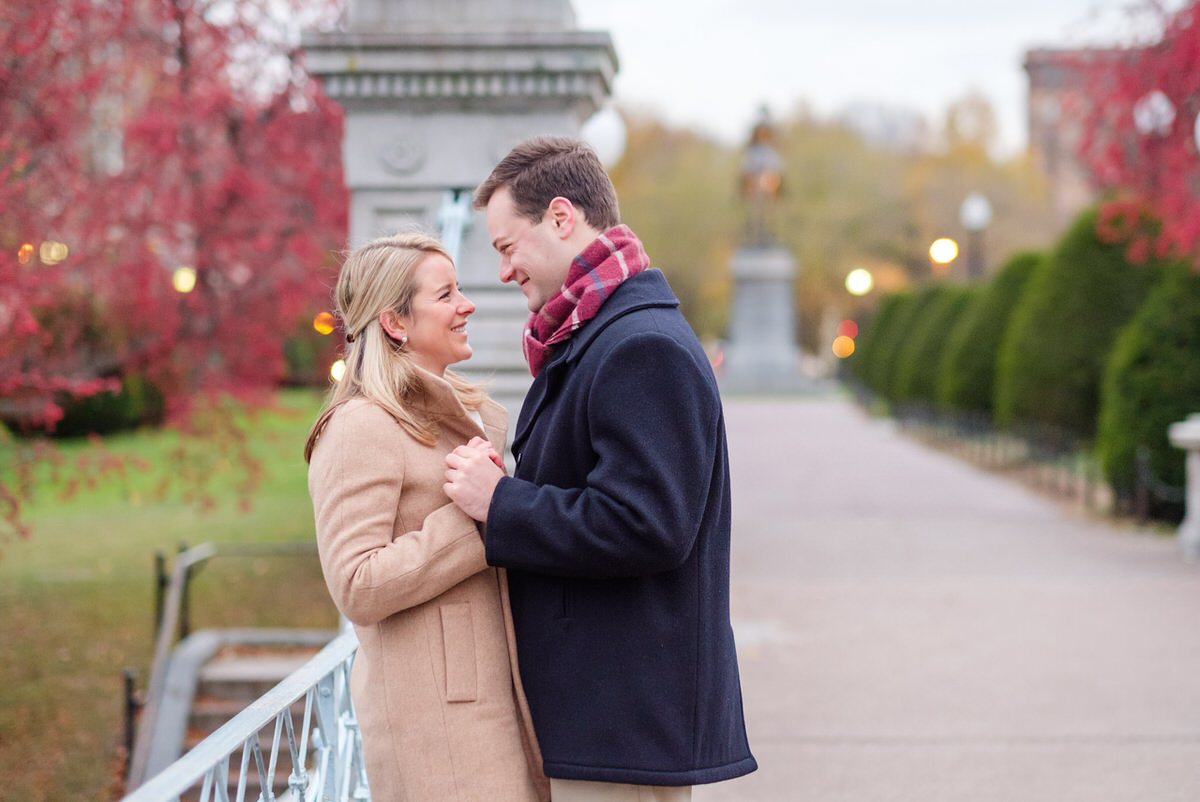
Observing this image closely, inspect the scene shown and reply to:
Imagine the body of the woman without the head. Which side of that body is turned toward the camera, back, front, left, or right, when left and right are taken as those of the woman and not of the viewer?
right

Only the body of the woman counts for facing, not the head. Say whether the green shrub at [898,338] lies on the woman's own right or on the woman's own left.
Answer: on the woman's own left

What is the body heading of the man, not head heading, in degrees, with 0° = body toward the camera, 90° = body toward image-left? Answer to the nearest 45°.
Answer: approximately 90°

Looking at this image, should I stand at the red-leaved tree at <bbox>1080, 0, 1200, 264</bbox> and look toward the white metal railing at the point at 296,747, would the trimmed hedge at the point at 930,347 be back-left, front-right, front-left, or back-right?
back-right

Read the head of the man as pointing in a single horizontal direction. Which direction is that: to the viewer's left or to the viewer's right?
to the viewer's left

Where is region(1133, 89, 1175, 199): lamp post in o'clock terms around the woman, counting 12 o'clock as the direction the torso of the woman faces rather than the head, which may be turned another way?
The lamp post is roughly at 10 o'clock from the woman.

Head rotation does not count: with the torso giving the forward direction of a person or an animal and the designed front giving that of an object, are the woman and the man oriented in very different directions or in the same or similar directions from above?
very different directions

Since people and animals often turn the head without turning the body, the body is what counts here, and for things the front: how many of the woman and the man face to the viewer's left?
1
